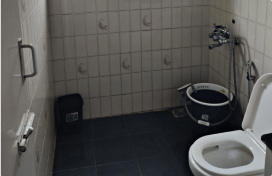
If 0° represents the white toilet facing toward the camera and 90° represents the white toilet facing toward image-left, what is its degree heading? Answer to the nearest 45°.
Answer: approximately 45°

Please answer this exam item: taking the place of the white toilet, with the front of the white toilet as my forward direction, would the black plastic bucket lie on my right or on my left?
on my right

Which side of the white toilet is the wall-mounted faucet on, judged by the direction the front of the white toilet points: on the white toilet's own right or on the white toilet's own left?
on the white toilet's own right
